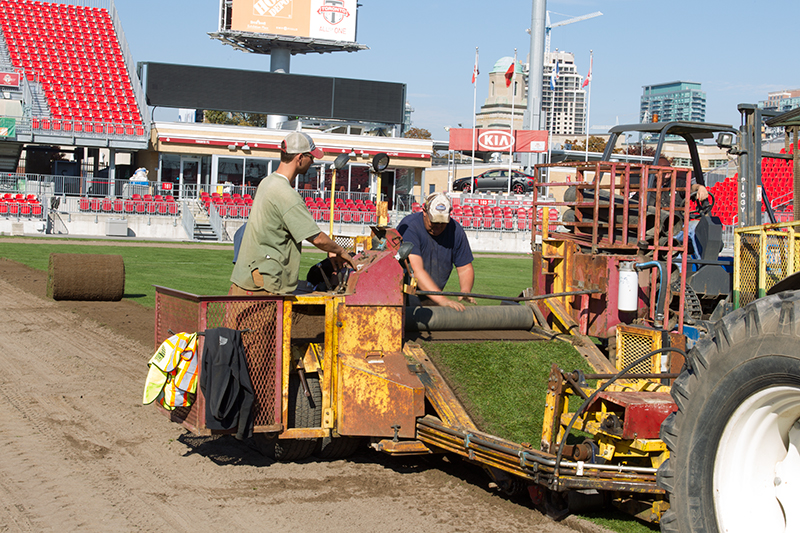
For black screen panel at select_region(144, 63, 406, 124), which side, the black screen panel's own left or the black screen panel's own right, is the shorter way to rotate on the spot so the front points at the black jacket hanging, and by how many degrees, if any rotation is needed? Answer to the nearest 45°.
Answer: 0° — it already faces it

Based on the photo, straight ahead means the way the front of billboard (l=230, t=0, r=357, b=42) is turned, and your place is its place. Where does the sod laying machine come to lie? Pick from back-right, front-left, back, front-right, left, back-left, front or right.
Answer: front

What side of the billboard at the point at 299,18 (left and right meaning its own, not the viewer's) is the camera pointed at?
front

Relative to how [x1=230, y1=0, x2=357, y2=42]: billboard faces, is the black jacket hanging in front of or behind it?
in front

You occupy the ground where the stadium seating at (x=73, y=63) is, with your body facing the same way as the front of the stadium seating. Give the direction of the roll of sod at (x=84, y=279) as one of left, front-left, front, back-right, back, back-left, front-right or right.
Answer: front-right

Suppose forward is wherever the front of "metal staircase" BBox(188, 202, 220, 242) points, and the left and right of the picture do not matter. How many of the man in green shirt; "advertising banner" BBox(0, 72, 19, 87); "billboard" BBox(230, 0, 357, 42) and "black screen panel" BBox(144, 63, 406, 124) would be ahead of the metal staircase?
1

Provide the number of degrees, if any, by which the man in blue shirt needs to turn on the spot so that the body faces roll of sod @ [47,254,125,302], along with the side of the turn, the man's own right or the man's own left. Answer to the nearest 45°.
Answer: approximately 135° to the man's own right

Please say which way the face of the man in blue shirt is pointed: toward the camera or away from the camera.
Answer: toward the camera

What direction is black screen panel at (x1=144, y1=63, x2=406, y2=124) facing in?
toward the camera

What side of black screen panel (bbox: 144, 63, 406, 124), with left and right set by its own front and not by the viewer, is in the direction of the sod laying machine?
front

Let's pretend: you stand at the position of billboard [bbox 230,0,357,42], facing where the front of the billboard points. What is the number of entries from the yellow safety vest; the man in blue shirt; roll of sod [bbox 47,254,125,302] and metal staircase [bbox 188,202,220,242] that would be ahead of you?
4

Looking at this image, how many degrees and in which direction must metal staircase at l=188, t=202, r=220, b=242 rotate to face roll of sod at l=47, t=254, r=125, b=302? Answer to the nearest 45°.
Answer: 0° — it already faces it

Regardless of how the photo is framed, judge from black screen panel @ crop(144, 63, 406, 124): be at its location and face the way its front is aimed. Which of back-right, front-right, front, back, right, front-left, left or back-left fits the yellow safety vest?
front

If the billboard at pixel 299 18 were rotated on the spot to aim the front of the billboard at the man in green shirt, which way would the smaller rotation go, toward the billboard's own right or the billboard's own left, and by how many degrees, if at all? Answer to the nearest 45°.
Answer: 0° — it already faces them

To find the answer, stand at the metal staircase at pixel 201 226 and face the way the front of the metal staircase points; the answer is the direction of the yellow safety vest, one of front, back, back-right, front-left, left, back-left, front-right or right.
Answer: front
